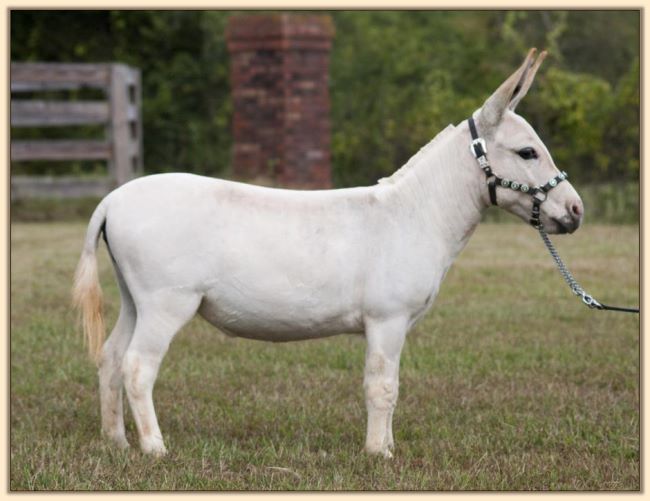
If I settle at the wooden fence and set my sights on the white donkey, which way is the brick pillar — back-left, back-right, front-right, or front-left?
front-left

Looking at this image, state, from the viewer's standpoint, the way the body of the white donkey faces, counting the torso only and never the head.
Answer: to the viewer's right

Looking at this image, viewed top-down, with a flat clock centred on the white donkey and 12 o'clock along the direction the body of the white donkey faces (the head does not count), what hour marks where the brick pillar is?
The brick pillar is roughly at 9 o'clock from the white donkey.

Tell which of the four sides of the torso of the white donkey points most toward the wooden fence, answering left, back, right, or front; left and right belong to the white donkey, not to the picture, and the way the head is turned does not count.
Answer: left
